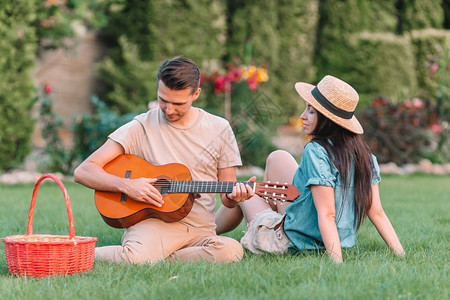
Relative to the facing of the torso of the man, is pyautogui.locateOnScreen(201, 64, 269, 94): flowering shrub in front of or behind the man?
behind

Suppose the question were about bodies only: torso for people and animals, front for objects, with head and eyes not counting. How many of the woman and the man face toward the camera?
1

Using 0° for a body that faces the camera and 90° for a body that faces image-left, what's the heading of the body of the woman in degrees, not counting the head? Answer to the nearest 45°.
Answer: approximately 135°

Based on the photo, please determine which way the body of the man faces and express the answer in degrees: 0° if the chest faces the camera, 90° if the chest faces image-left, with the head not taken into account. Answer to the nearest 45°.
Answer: approximately 0°

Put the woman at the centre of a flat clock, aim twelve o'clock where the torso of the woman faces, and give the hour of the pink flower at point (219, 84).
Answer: The pink flower is roughly at 1 o'clock from the woman.

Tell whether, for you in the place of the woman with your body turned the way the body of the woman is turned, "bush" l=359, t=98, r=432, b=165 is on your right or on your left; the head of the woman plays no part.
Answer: on your right

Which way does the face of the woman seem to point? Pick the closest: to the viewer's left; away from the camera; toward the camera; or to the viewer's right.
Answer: to the viewer's left
